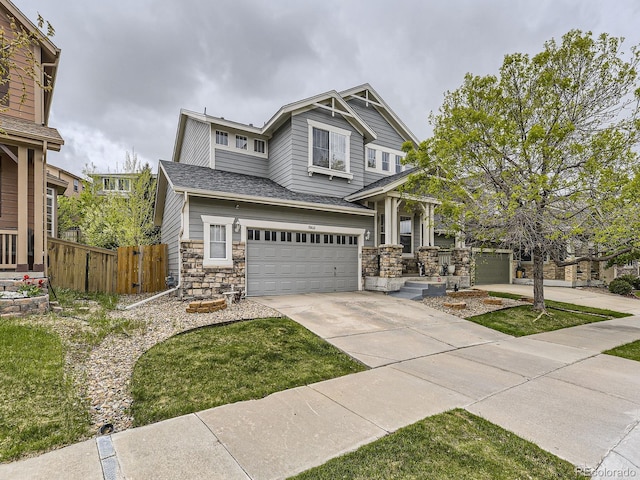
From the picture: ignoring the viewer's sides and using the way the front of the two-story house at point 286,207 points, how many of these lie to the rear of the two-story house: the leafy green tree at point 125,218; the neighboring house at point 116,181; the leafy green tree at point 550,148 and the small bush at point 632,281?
2

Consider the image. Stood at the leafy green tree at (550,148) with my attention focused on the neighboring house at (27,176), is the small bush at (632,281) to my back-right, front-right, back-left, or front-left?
back-right

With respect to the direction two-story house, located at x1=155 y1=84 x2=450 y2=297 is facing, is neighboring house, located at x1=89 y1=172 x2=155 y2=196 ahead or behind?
behind

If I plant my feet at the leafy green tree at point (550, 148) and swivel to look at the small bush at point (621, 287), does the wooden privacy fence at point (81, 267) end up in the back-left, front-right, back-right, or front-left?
back-left

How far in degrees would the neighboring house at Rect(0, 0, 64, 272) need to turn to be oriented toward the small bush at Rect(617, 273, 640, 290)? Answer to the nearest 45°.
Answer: approximately 90° to its left

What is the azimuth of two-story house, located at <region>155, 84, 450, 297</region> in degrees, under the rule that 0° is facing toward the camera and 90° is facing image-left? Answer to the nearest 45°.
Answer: approximately 315°

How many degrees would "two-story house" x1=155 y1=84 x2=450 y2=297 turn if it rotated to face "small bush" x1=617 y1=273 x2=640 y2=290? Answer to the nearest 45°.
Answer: approximately 45° to its left

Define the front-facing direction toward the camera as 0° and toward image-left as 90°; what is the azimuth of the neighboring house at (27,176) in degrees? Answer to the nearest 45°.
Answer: approximately 0°

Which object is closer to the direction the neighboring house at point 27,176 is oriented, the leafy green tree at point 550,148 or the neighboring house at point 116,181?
the leafy green tree
